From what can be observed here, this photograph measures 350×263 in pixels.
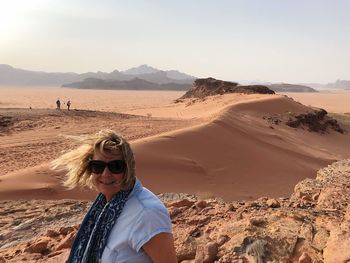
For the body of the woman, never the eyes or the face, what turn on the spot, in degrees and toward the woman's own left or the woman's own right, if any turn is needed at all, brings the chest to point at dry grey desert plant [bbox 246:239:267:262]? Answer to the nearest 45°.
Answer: approximately 180°

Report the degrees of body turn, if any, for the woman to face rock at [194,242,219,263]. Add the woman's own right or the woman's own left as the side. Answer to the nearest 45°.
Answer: approximately 180°

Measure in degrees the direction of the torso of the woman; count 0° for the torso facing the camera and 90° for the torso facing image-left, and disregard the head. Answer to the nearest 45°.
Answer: approximately 45°

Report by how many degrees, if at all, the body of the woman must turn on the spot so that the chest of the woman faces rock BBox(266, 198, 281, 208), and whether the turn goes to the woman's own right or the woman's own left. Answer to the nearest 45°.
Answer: approximately 180°
